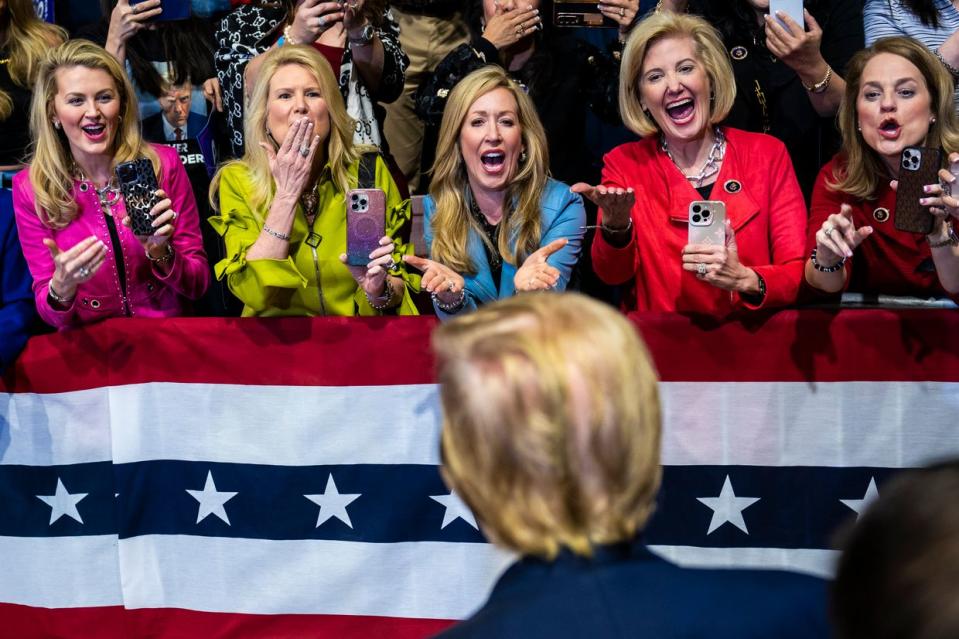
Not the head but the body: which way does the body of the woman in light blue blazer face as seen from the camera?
toward the camera

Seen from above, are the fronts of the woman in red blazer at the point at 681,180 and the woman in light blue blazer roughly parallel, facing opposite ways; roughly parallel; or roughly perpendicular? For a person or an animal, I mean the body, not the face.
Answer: roughly parallel

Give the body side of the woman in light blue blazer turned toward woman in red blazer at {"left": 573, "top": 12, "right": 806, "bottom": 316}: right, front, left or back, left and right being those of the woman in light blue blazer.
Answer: left

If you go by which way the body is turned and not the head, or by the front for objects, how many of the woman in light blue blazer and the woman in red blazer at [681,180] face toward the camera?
2

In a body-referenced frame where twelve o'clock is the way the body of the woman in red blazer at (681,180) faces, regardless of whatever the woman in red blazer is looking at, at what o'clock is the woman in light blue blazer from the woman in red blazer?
The woman in light blue blazer is roughly at 3 o'clock from the woman in red blazer.

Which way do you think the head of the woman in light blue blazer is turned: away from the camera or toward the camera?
toward the camera
